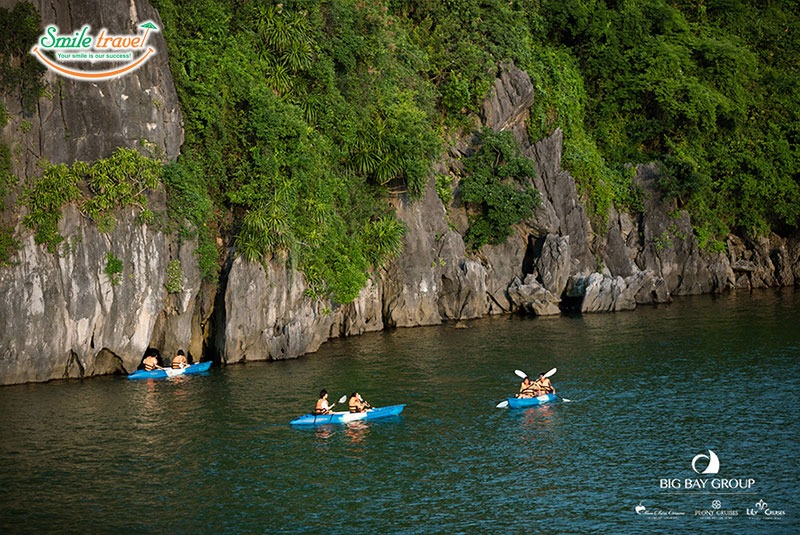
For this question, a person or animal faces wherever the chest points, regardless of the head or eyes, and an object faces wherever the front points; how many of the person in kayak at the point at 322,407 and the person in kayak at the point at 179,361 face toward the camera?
0
